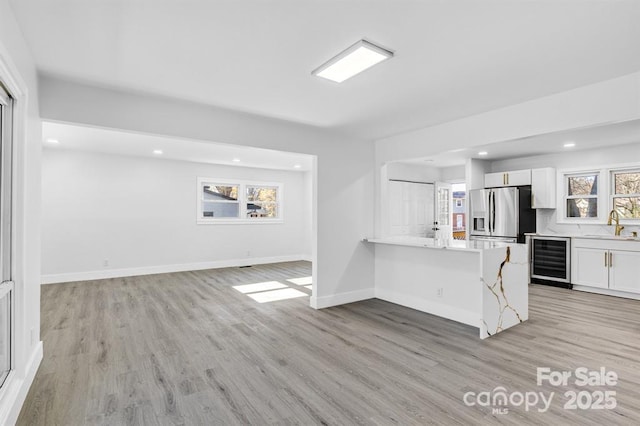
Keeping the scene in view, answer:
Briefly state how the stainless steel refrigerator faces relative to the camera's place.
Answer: facing the viewer and to the left of the viewer

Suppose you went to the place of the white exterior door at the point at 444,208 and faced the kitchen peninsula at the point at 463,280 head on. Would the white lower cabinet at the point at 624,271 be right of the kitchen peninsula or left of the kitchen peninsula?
left

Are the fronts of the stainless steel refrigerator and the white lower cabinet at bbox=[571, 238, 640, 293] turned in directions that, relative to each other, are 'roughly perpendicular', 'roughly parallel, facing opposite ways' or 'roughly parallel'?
roughly parallel

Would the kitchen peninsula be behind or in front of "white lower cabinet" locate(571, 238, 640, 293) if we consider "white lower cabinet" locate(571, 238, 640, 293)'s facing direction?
in front

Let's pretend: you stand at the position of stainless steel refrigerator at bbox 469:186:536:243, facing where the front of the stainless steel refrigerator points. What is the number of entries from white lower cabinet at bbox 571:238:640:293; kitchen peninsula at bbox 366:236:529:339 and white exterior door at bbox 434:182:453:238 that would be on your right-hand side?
1

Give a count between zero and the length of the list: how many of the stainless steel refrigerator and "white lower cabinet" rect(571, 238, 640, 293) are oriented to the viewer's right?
0

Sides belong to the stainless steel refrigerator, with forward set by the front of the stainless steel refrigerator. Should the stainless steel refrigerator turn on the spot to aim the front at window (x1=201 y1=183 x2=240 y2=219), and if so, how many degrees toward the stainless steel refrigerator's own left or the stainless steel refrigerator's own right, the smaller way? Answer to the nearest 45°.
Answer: approximately 45° to the stainless steel refrigerator's own right

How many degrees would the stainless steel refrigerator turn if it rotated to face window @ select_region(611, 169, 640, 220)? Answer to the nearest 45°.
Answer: approximately 135° to its left
